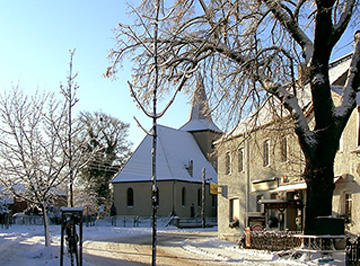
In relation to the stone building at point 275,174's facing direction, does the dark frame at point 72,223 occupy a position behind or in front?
in front

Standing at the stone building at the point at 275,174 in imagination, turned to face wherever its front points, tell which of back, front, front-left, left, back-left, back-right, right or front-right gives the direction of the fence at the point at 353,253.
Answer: front-left

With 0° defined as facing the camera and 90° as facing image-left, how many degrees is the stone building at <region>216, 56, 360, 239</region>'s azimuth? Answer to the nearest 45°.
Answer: approximately 45°
